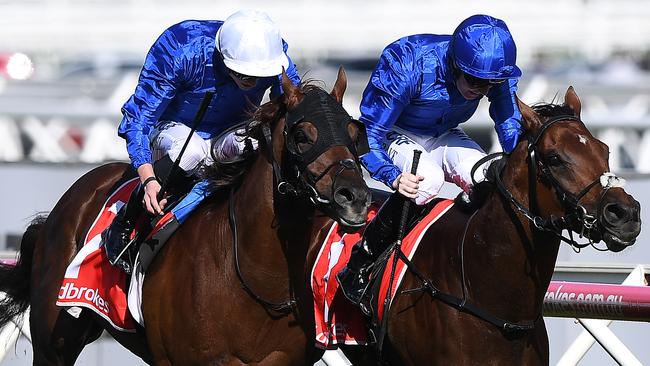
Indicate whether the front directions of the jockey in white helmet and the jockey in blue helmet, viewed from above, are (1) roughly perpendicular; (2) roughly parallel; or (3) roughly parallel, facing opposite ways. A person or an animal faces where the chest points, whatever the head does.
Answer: roughly parallel

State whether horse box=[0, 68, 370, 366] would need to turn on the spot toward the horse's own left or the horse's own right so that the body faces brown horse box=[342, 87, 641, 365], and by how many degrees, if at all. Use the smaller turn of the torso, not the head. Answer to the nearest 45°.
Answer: approximately 45° to the horse's own left

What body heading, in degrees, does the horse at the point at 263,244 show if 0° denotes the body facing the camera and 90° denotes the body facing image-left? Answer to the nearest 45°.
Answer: approximately 315°

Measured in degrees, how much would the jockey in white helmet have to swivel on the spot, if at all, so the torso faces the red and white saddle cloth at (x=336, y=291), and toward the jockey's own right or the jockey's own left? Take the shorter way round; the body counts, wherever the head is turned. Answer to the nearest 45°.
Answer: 0° — they already face it

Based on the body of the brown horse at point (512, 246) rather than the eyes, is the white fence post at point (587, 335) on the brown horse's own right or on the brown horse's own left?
on the brown horse's own left

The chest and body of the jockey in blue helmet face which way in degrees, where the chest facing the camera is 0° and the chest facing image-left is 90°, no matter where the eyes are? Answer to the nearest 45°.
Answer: approximately 315°

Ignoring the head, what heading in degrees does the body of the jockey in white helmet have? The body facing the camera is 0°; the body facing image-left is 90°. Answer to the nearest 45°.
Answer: approximately 315°

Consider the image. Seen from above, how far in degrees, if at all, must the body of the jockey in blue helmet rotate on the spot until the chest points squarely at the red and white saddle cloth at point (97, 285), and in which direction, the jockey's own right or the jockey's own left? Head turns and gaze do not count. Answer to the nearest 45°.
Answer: approximately 135° to the jockey's own right

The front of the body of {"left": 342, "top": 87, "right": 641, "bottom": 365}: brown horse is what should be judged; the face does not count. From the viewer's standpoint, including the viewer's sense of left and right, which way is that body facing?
facing the viewer and to the right of the viewer
